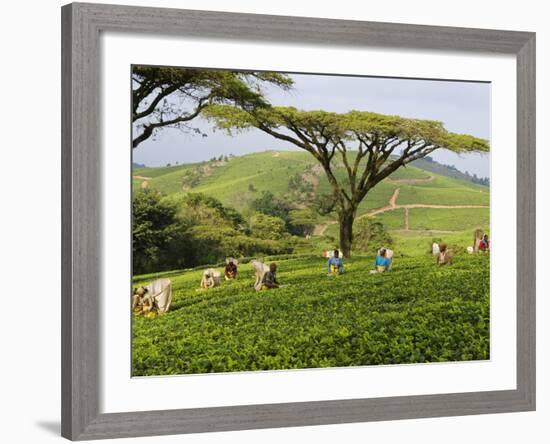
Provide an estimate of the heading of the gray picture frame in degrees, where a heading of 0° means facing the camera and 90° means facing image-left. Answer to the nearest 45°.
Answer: approximately 315°
